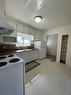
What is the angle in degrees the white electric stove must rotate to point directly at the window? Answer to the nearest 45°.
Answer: approximately 45° to its left

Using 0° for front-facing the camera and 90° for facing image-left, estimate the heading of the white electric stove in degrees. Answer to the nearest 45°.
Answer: approximately 225°
